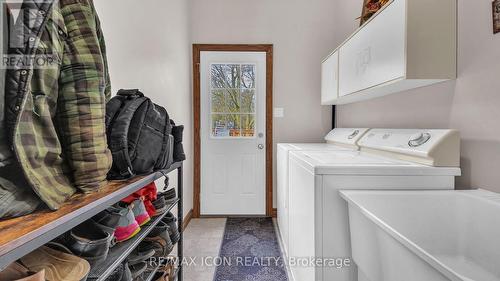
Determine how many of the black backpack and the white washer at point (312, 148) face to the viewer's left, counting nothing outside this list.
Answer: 1

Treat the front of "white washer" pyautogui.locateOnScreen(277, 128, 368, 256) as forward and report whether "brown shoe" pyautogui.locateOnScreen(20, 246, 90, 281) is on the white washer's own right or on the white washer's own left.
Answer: on the white washer's own left

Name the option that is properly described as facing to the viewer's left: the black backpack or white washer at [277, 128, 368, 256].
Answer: the white washer

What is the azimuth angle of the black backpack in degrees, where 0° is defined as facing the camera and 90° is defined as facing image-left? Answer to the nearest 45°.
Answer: approximately 225°

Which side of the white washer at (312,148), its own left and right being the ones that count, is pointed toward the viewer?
left

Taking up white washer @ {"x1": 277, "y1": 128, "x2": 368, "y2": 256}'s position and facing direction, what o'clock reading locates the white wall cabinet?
The white wall cabinet is roughly at 8 o'clock from the white washer.

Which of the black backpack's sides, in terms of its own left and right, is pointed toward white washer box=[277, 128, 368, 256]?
front

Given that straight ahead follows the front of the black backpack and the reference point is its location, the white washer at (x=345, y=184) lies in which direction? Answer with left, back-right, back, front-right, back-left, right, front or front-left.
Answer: front-right

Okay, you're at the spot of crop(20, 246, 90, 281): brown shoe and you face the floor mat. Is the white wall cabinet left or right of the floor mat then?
right

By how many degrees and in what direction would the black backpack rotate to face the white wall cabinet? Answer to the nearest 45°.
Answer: approximately 45° to its right
